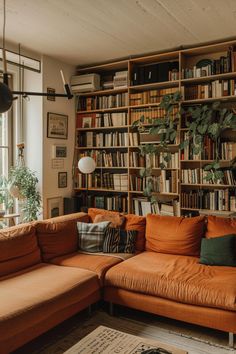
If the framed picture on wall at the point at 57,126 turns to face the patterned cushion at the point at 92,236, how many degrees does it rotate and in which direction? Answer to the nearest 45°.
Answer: approximately 45° to its right

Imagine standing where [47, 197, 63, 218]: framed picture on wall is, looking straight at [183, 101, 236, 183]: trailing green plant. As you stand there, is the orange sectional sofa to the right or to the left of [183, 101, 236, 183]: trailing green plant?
right

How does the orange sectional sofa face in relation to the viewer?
toward the camera

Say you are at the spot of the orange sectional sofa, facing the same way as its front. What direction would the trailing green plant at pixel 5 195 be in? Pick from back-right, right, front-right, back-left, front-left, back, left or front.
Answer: back-right

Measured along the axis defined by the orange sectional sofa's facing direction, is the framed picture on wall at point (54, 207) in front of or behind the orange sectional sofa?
behind

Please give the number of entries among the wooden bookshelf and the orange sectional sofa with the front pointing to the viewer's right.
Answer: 0

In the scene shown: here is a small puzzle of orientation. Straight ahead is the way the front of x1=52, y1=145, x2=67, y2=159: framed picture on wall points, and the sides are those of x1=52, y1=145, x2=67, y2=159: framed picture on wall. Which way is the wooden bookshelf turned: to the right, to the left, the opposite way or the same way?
to the right

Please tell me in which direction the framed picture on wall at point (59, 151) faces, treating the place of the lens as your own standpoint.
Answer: facing the viewer and to the right of the viewer

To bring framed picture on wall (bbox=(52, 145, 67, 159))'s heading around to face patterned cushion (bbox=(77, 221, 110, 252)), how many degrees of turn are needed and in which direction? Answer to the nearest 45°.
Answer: approximately 45° to its right

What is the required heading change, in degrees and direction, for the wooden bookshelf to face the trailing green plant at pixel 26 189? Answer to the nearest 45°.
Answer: approximately 45° to its right

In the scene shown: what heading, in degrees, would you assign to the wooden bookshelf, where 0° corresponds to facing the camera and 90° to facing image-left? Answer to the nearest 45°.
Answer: approximately 45°

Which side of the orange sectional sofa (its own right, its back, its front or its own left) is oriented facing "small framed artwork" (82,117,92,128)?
back

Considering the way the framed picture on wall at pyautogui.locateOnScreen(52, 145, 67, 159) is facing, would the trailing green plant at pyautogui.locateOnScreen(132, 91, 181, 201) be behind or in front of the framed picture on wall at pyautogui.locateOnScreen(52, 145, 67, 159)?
in front
